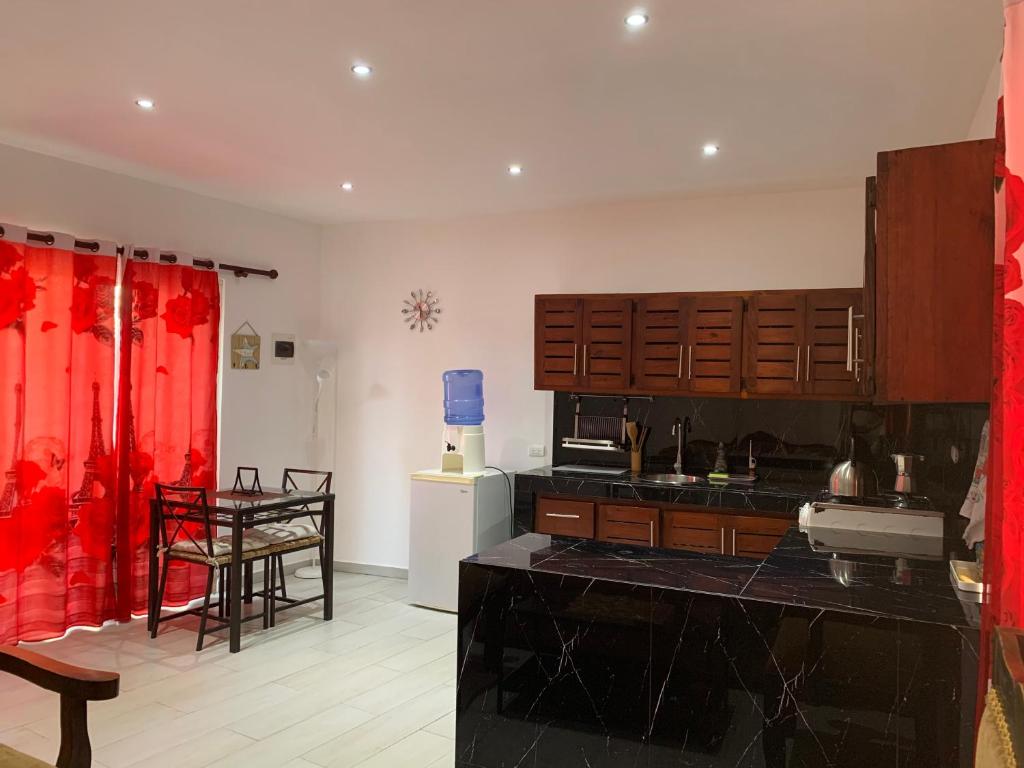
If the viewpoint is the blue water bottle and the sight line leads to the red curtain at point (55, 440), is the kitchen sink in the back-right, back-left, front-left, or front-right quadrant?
back-left

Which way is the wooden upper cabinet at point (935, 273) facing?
to the viewer's left

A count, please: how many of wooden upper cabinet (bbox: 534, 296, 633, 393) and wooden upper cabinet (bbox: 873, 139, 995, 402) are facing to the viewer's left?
1

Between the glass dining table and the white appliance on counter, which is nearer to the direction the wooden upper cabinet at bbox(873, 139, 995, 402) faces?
the glass dining table

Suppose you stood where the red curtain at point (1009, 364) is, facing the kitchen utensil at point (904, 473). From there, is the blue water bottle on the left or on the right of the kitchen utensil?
left
